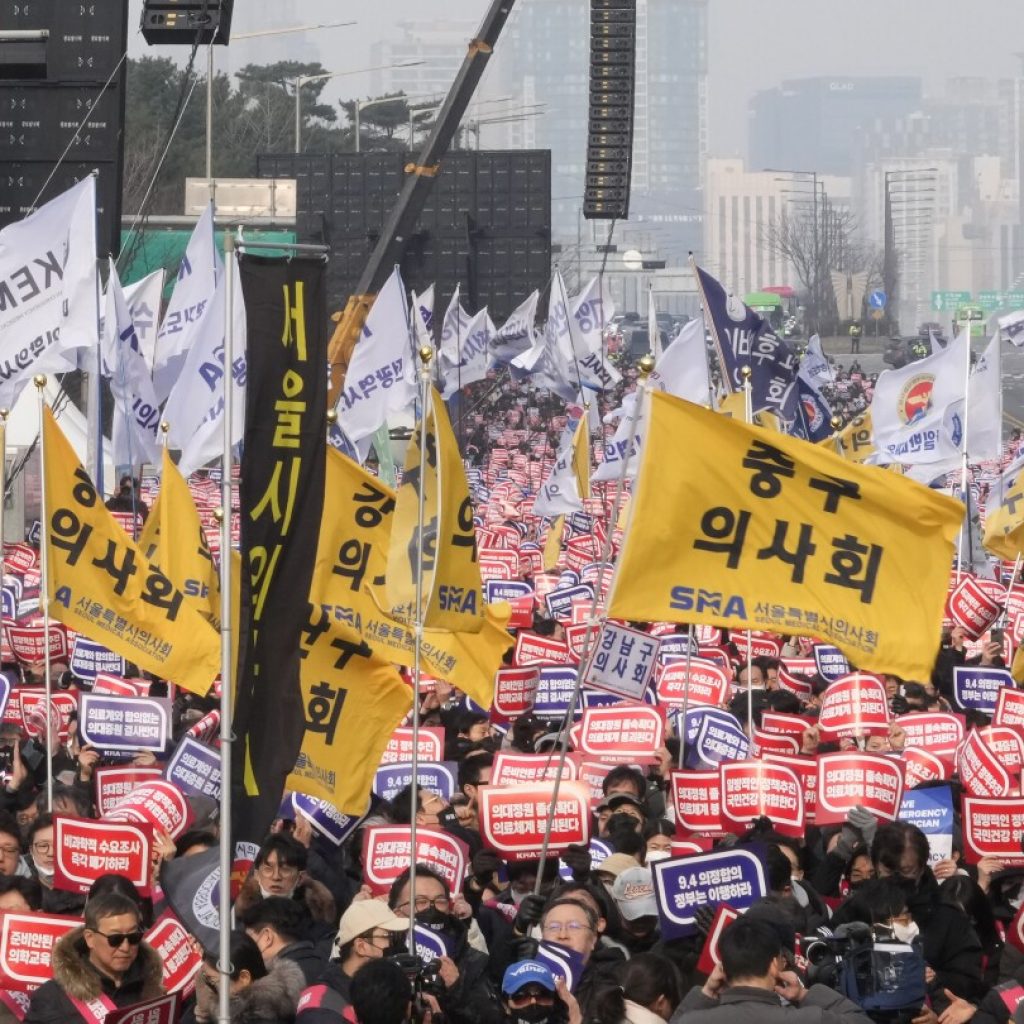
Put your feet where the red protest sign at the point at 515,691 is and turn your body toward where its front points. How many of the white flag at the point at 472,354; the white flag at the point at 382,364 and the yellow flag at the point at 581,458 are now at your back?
3

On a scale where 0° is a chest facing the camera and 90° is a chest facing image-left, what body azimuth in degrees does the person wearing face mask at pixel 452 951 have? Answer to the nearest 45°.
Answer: approximately 0°

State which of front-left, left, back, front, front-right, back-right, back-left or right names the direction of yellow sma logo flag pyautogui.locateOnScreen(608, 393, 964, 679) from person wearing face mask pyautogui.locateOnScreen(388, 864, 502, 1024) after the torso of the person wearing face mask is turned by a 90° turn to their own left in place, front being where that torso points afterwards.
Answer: front-left

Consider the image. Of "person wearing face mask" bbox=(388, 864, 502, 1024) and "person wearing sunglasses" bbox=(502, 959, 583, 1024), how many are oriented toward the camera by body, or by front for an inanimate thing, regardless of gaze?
2

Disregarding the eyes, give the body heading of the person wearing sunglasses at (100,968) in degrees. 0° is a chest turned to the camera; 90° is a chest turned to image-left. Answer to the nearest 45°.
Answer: approximately 315°

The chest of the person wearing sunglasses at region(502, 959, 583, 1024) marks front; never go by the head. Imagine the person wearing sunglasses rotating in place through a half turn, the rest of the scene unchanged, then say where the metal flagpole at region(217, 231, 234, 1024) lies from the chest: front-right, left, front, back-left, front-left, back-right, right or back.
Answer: left

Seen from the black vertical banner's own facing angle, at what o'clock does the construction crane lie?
The construction crane is roughly at 6 o'clock from the black vertical banner.

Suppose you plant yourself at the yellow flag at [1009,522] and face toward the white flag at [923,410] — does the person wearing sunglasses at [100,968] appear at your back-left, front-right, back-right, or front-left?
back-left

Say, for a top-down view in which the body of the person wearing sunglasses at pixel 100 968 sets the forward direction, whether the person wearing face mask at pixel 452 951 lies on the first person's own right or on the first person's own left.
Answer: on the first person's own left
